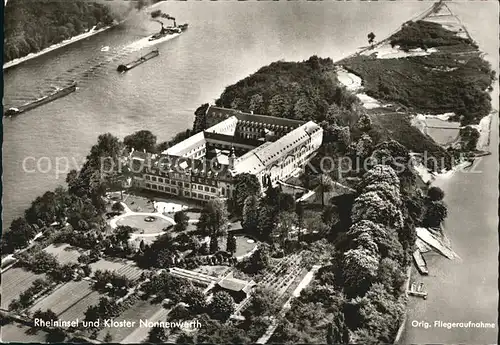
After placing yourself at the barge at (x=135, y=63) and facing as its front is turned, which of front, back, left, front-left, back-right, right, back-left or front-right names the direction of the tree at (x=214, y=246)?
back-right

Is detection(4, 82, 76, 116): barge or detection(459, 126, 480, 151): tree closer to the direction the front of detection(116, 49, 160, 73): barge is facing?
the tree

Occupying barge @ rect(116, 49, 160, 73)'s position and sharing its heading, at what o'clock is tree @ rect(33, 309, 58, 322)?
The tree is roughly at 5 o'clock from the barge.

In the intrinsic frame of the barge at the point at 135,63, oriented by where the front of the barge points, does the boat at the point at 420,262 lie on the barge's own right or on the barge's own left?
on the barge's own right

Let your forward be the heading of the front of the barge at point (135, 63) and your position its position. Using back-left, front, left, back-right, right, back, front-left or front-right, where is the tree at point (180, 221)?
back-right

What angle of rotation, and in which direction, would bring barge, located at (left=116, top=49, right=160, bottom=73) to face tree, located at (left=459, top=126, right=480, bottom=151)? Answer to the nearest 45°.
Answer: approximately 45° to its right

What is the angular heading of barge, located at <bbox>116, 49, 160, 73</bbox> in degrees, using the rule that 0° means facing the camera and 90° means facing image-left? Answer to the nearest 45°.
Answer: approximately 225°

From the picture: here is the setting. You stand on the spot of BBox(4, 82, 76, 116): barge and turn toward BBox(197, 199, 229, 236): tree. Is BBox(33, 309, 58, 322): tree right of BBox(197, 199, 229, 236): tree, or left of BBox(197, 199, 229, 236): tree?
right

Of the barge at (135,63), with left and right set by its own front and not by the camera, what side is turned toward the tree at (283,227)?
right

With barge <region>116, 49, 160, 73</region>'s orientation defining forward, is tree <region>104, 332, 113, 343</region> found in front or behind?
behind

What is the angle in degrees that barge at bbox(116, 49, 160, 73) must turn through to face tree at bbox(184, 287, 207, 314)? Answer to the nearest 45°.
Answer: approximately 135° to its right

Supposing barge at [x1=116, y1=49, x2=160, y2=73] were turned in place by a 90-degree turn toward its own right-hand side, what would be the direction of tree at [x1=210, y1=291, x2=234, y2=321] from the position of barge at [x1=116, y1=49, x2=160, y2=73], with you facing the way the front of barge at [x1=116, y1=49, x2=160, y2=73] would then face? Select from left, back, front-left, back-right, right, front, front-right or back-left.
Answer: front-right
